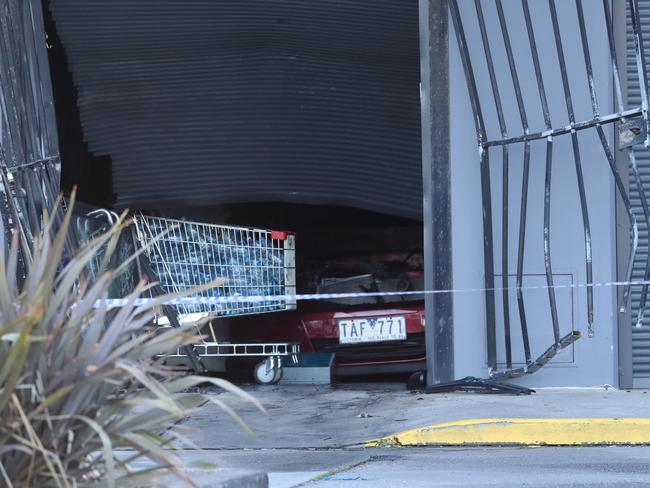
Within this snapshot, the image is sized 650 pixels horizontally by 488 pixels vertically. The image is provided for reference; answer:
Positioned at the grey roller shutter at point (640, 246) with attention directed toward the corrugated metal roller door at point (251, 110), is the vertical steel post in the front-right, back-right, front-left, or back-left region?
front-left

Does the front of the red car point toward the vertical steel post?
no

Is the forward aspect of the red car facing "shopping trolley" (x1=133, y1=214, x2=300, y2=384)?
no

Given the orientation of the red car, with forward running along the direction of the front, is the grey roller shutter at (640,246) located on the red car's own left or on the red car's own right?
on the red car's own right

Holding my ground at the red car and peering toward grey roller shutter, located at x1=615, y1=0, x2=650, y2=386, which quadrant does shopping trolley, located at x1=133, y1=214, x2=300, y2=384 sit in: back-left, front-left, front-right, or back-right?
back-right

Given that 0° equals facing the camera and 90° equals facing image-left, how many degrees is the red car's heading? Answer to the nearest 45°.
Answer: approximately 180°
